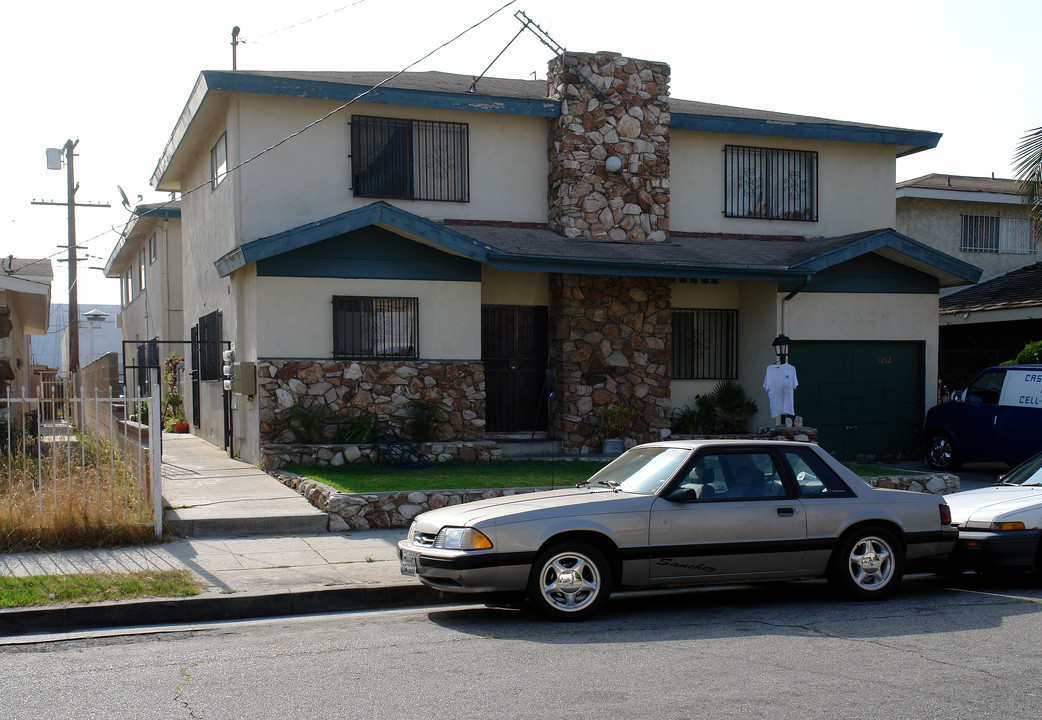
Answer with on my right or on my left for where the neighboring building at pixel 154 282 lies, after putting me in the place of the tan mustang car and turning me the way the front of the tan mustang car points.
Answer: on my right

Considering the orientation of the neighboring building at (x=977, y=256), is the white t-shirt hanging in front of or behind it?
in front

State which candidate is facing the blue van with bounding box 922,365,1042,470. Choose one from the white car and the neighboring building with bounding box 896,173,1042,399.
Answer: the neighboring building

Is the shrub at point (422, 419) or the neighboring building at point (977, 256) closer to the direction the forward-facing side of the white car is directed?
the shrub

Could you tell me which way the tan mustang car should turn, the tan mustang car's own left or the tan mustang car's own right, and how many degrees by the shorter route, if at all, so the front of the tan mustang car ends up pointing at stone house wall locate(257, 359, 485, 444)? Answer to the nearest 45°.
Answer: approximately 90° to the tan mustang car's own right

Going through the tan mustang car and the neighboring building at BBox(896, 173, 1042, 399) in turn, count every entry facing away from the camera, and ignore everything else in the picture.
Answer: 0

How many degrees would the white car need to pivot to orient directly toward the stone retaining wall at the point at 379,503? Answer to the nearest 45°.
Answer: approximately 45° to its right

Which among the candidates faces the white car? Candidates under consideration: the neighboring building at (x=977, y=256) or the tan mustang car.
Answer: the neighboring building

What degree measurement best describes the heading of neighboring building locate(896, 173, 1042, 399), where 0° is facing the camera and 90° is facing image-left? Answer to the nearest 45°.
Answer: approximately 0°

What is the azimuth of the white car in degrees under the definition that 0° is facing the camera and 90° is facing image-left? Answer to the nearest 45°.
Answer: approximately 45°

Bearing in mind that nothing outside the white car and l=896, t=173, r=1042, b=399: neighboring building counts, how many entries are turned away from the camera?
0
